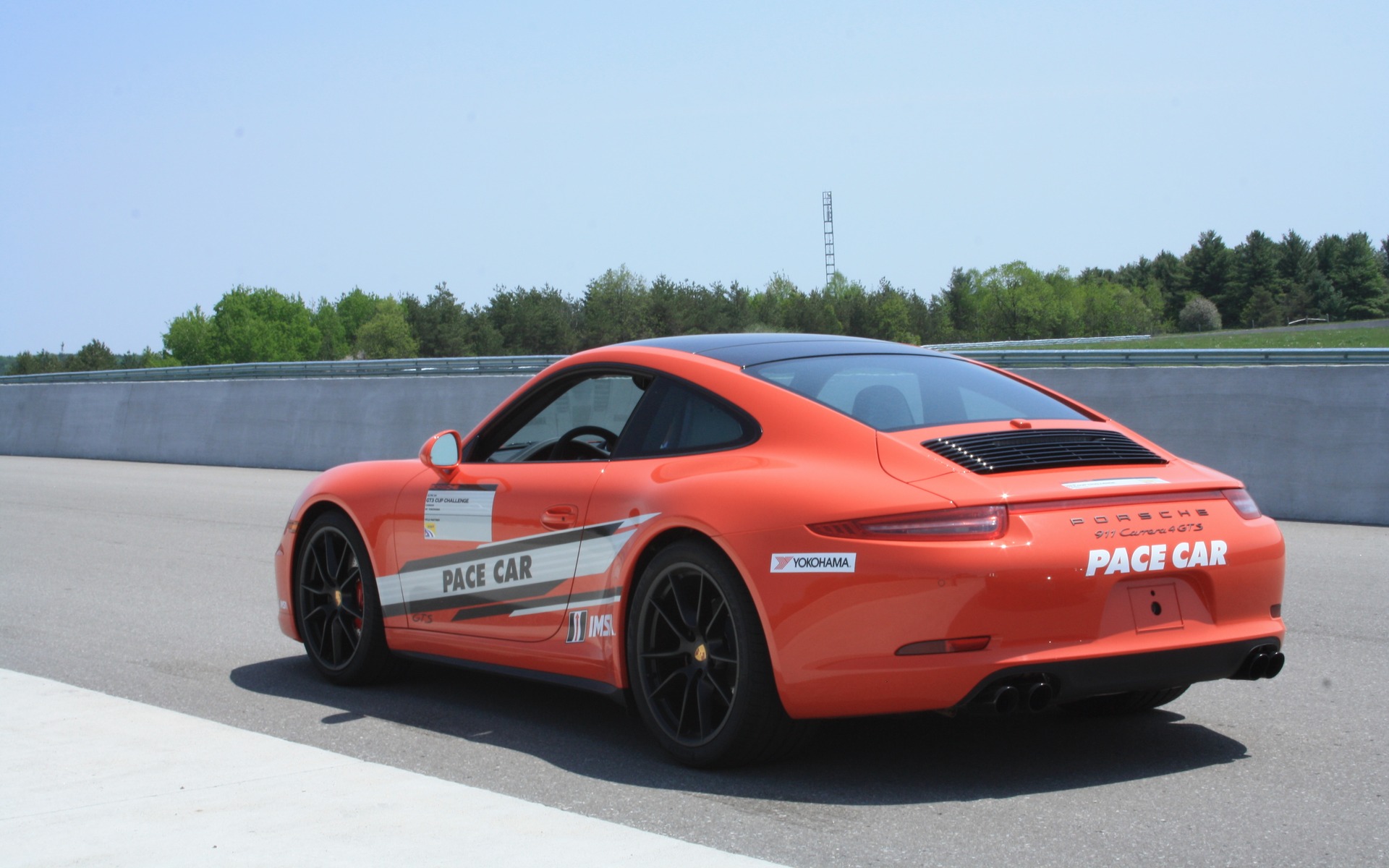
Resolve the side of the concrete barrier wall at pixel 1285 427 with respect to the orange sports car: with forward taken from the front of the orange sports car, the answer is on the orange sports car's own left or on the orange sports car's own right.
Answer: on the orange sports car's own right

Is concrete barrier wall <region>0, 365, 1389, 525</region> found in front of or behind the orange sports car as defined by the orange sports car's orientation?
in front

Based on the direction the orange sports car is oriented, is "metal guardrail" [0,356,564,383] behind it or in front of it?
in front

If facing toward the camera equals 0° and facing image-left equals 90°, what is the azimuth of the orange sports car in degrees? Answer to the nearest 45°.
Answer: approximately 135°

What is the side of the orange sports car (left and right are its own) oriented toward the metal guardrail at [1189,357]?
right
